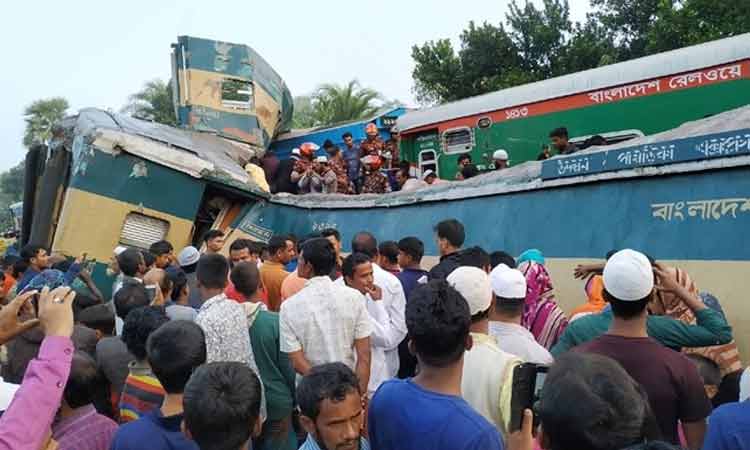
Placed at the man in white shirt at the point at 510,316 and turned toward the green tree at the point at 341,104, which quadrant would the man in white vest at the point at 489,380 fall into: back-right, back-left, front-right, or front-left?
back-left

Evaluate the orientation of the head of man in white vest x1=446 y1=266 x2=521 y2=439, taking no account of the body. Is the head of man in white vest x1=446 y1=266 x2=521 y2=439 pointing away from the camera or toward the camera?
away from the camera

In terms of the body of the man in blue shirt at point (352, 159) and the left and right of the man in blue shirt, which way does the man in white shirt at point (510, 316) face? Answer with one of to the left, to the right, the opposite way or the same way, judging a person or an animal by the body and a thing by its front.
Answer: the opposite way

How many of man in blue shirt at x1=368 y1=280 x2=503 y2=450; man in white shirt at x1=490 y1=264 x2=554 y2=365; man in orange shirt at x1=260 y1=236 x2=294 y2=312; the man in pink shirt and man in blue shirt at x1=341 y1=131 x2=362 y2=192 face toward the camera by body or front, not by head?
1

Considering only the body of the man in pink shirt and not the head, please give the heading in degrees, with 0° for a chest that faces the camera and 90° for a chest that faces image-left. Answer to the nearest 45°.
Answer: approximately 225°

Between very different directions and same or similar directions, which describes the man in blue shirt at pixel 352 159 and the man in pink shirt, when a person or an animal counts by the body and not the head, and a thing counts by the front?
very different directions

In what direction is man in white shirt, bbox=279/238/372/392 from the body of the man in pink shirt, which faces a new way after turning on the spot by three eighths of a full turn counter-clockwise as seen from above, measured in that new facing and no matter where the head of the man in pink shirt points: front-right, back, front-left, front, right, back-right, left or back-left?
back-right

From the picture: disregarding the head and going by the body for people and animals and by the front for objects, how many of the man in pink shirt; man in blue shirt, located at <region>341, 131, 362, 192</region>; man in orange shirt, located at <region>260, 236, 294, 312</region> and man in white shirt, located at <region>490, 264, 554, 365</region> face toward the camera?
1

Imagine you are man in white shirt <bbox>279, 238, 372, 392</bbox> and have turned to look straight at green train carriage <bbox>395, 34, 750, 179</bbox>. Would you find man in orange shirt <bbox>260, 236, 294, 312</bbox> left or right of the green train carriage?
left

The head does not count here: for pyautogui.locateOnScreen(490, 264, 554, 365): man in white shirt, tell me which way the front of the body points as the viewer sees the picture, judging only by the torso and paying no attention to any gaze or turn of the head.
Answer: away from the camera

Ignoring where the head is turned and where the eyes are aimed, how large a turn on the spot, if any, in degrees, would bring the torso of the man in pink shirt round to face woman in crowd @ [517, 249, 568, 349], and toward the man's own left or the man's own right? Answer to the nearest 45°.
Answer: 0° — they already face them

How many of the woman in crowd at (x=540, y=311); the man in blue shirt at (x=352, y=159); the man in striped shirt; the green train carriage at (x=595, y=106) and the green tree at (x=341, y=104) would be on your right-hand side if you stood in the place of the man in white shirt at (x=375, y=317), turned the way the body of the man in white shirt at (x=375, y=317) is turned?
1

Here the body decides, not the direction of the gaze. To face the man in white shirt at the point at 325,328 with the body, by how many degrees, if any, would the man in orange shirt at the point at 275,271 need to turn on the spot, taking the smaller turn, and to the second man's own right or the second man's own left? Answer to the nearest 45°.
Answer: approximately 90° to the second man's own right

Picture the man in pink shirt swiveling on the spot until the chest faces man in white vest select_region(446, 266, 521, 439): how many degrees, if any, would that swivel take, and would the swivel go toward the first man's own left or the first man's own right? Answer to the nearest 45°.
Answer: approximately 45° to the first man's own right

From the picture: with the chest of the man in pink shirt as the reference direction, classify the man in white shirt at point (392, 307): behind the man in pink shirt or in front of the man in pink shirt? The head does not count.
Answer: in front

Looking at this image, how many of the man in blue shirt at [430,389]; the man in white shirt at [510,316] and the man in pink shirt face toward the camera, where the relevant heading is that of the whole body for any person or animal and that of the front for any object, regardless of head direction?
0

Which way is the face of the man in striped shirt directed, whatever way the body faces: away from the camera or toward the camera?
away from the camera

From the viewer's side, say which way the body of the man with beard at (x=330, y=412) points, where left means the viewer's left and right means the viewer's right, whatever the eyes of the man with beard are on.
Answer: facing the viewer and to the right of the viewer

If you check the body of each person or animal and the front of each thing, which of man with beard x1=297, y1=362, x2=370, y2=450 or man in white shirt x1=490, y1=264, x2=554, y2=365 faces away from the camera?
the man in white shirt

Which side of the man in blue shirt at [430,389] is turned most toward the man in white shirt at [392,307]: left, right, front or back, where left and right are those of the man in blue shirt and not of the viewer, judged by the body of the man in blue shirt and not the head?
front
